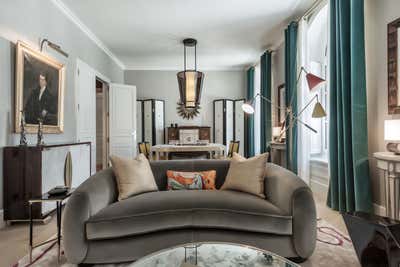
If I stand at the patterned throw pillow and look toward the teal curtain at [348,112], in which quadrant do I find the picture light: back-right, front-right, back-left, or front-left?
back-left

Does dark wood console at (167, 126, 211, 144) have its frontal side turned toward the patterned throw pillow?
yes

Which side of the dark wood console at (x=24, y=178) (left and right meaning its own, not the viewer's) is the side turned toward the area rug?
front

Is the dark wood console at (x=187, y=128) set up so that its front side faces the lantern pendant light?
yes

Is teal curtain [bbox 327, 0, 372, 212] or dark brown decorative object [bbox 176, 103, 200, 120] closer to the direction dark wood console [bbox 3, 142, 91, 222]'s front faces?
the teal curtain

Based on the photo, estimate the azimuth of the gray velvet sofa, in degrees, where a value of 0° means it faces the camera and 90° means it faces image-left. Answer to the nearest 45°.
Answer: approximately 0°

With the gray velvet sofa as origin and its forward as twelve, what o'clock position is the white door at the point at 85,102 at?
The white door is roughly at 5 o'clock from the gray velvet sofa.

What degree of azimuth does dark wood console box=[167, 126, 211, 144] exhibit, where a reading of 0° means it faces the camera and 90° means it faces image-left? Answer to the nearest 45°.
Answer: approximately 0°

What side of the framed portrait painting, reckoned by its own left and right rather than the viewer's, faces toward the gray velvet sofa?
front

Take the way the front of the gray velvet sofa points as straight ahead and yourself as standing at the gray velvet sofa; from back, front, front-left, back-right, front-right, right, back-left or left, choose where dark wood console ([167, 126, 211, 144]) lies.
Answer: back

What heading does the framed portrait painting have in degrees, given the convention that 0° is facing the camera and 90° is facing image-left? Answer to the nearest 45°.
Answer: approximately 315°

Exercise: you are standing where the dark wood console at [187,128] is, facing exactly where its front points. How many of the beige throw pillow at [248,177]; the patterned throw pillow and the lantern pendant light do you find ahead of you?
3

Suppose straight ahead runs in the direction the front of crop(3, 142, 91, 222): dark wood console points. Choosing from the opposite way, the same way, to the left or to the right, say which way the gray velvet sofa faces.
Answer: to the right

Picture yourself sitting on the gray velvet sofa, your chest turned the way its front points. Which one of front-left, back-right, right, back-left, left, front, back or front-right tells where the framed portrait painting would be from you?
back-right

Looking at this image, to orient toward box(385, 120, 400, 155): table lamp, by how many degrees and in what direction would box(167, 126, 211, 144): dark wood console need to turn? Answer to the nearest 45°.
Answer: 0° — it already faces it

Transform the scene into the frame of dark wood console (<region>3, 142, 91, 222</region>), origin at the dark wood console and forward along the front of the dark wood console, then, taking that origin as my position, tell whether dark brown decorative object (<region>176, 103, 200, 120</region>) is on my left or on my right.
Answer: on my left

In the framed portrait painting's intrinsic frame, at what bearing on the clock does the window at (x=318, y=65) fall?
The window is roughly at 11 o'clock from the framed portrait painting.

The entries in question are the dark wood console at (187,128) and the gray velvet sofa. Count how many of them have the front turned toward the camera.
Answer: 2

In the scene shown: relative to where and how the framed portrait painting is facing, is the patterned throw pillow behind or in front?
in front
